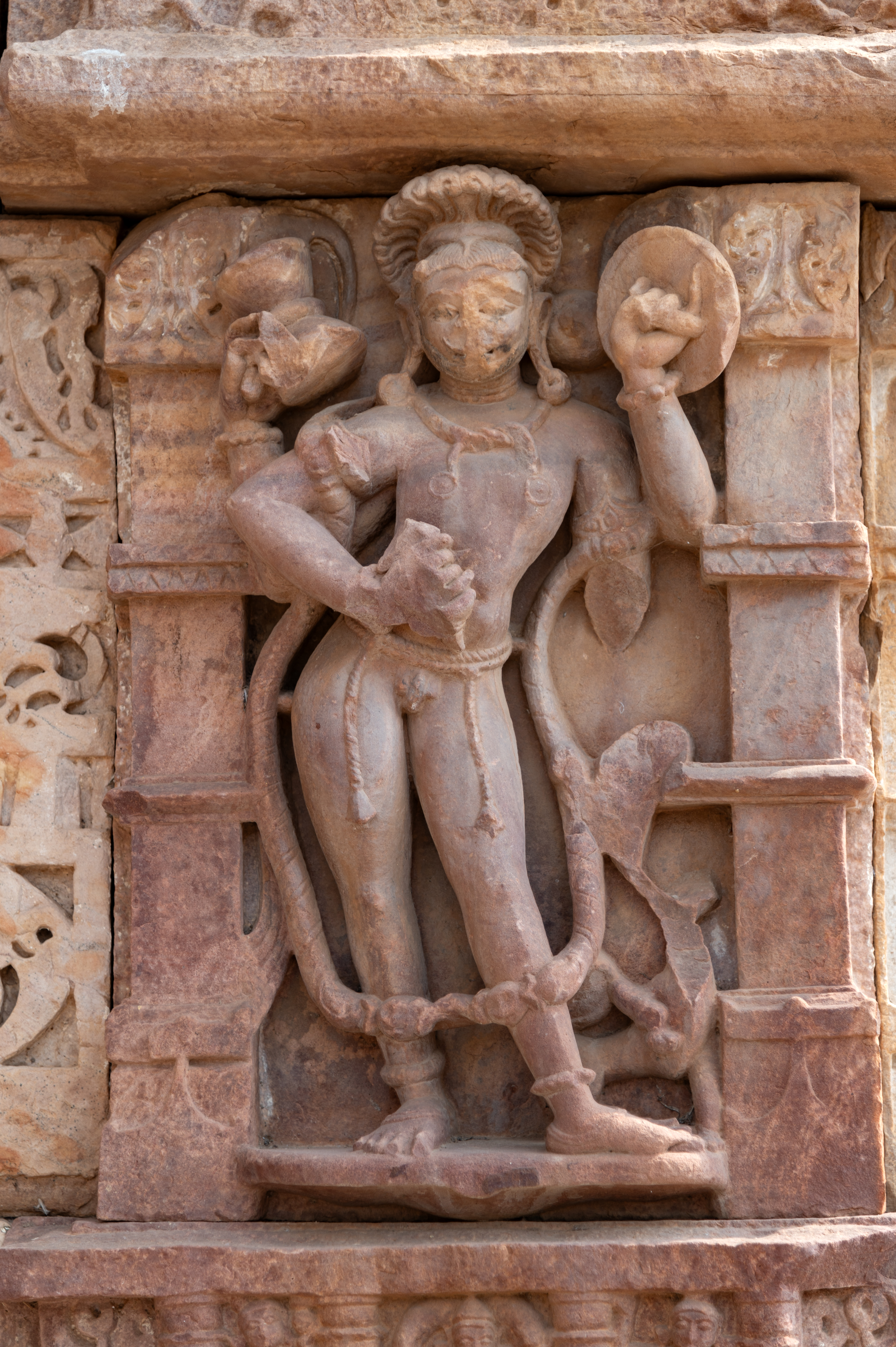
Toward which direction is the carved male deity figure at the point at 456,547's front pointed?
toward the camera

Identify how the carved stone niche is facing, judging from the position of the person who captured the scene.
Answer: facing the viewer
